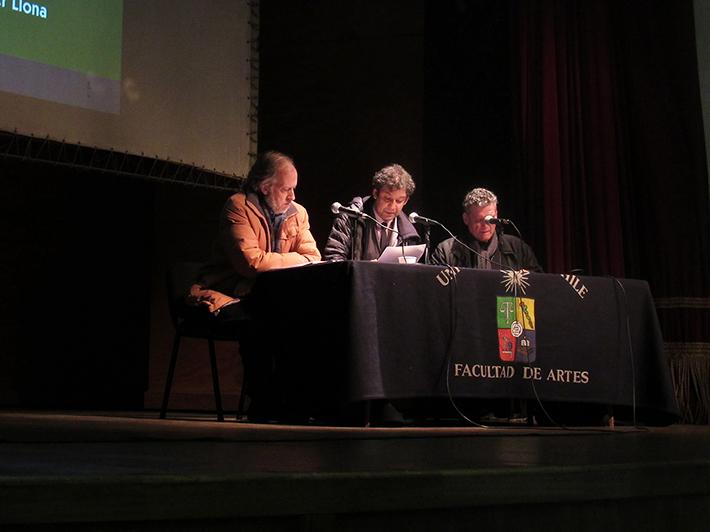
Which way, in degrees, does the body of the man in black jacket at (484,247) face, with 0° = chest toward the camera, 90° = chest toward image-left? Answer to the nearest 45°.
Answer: approximately 0°

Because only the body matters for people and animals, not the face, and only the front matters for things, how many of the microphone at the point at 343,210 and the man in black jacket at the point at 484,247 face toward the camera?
1

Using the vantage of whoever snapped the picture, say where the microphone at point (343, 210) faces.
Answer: facing to the left of the viewer

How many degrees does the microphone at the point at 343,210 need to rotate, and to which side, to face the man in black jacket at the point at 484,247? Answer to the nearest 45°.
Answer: approximately 135° to its right

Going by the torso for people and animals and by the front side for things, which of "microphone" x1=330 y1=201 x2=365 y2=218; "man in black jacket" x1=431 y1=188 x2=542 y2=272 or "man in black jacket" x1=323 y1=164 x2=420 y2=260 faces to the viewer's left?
the microphone

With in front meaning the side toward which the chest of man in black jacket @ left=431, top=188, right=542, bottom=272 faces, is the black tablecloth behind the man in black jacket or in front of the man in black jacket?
in front

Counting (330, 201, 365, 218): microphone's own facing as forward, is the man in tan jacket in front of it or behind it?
in front

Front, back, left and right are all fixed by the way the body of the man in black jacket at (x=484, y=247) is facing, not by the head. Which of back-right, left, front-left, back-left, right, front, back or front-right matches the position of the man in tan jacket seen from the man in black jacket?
front-right

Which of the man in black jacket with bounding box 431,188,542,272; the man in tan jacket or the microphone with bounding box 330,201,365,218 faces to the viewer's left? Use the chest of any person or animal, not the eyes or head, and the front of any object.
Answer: the microphone

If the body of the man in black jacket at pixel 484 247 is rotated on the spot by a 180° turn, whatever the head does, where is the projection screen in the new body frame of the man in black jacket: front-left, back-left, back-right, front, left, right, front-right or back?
left
